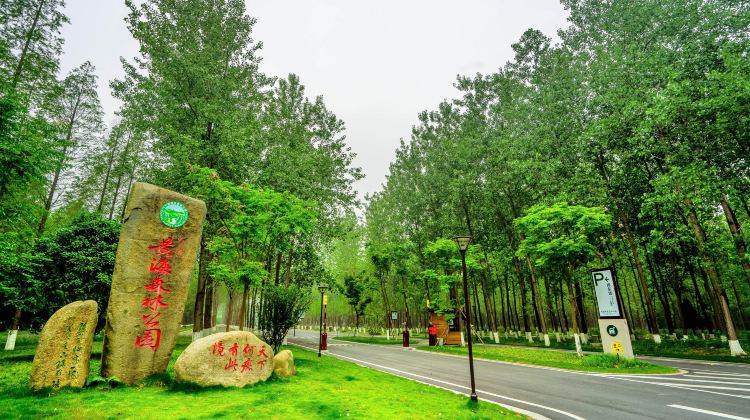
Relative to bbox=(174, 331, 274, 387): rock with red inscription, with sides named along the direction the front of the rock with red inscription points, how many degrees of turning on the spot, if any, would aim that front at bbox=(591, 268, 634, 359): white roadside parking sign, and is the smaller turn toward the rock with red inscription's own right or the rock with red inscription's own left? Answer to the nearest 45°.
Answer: approximately 90° to the rock with red inscription's own left

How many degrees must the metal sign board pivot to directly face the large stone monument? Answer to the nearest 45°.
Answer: approximately 45° to its right

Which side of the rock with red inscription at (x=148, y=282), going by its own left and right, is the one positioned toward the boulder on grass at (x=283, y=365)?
left

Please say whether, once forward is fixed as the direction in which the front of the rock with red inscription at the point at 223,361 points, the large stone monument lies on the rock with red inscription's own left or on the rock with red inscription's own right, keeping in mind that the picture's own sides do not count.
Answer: on the rock with red inscription's own right

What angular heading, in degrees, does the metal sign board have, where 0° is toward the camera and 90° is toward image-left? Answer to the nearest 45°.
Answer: approximately 0°

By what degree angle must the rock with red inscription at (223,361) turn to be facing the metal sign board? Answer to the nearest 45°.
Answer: approximately 90° to its left

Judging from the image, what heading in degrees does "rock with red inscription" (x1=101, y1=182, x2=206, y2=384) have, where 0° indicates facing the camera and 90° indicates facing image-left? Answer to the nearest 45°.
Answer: approximately 0°

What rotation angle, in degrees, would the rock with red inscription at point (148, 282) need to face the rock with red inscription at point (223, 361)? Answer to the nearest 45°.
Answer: approximately 45° to its left

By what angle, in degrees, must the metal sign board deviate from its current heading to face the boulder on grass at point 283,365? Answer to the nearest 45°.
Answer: approximately 45° to its right
